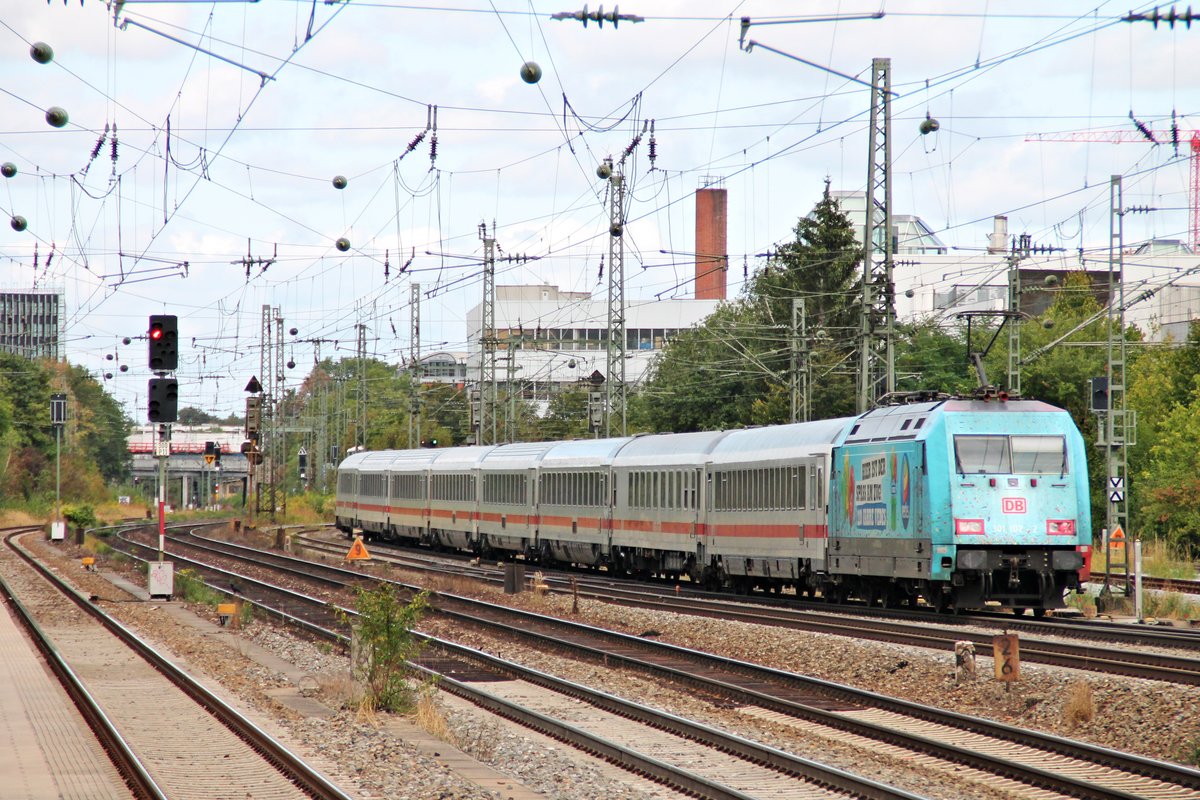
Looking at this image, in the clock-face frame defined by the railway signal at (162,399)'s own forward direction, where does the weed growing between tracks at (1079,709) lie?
The weed growing between tracks is roughly at 11 o'clock from the railway signal.

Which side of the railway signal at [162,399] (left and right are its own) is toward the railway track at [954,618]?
left

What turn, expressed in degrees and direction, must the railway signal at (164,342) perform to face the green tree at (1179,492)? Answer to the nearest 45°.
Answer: approximately 135° to its left

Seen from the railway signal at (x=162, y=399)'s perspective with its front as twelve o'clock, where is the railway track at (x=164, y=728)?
The railway track is roughly at 12 o'clock from the railway signal.

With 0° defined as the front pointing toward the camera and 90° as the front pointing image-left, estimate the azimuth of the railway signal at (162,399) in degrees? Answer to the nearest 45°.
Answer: approximately 0°

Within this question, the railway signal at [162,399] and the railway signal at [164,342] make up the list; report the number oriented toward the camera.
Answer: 2

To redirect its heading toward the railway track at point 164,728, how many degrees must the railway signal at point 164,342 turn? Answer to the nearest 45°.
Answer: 0° — it already faces it

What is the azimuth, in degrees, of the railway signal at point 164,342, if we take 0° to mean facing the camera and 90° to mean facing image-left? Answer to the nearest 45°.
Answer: approximately 0°

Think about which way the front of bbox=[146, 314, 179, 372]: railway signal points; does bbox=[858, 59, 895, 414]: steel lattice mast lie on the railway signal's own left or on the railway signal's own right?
on the railway signal's own left
